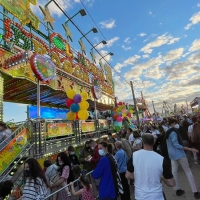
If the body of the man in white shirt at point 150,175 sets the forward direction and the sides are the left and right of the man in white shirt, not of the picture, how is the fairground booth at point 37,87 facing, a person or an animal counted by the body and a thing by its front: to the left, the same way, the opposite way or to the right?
to the right

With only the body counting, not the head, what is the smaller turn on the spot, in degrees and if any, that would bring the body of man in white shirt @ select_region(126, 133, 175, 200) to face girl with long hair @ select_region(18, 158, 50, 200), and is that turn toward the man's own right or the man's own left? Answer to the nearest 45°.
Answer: approximately 90° to the man's own left

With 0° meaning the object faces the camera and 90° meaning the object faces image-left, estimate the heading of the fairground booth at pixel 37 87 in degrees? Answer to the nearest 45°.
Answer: approximately 315°

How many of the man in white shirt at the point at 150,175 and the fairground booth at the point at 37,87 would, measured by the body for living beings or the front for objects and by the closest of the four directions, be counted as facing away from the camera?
1

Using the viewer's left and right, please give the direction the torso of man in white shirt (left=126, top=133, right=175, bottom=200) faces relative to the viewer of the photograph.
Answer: facing away from the viewer

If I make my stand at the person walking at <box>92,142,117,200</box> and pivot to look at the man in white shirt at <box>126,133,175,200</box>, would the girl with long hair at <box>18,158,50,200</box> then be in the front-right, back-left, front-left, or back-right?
back-right

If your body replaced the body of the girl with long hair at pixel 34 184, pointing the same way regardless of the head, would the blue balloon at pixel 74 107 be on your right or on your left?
on your right

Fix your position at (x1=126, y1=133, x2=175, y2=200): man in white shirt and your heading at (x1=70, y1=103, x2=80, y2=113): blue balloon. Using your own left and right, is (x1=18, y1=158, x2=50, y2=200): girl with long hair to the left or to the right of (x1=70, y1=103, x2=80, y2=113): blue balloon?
left

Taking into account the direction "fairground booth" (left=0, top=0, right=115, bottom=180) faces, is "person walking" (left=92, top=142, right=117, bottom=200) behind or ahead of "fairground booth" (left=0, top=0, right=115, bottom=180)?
ahead
